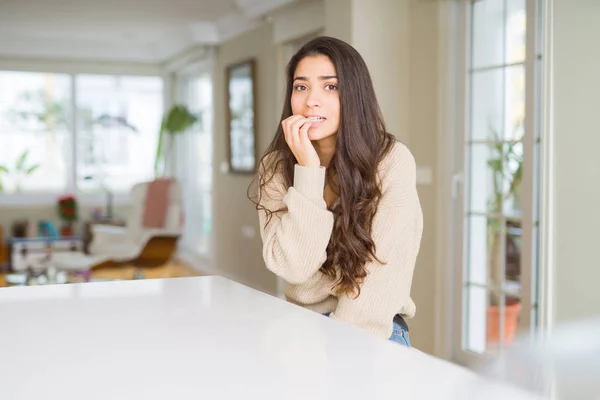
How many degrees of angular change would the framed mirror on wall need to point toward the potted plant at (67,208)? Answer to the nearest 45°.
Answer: approximately 90° to its right

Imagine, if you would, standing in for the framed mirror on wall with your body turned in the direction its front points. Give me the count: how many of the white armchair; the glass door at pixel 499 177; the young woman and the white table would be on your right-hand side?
1

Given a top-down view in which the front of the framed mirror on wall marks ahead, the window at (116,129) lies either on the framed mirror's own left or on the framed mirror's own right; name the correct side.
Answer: on the framed mirror's own right

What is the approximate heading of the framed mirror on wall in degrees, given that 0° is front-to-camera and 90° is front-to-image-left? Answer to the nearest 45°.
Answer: approximately 45°

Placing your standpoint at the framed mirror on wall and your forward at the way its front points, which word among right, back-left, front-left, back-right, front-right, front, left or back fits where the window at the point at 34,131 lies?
right

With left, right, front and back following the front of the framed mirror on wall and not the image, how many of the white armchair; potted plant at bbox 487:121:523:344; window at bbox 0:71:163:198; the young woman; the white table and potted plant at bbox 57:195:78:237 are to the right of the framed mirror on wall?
3

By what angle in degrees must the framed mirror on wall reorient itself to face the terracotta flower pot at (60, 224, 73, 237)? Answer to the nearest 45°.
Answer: approximately 90° to its right

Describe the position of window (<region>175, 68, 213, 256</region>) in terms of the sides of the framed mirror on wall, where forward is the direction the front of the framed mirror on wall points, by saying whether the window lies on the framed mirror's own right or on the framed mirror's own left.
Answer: on the framed mirror's own right

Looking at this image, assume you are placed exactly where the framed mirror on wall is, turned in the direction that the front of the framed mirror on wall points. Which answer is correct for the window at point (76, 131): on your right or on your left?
on your right
